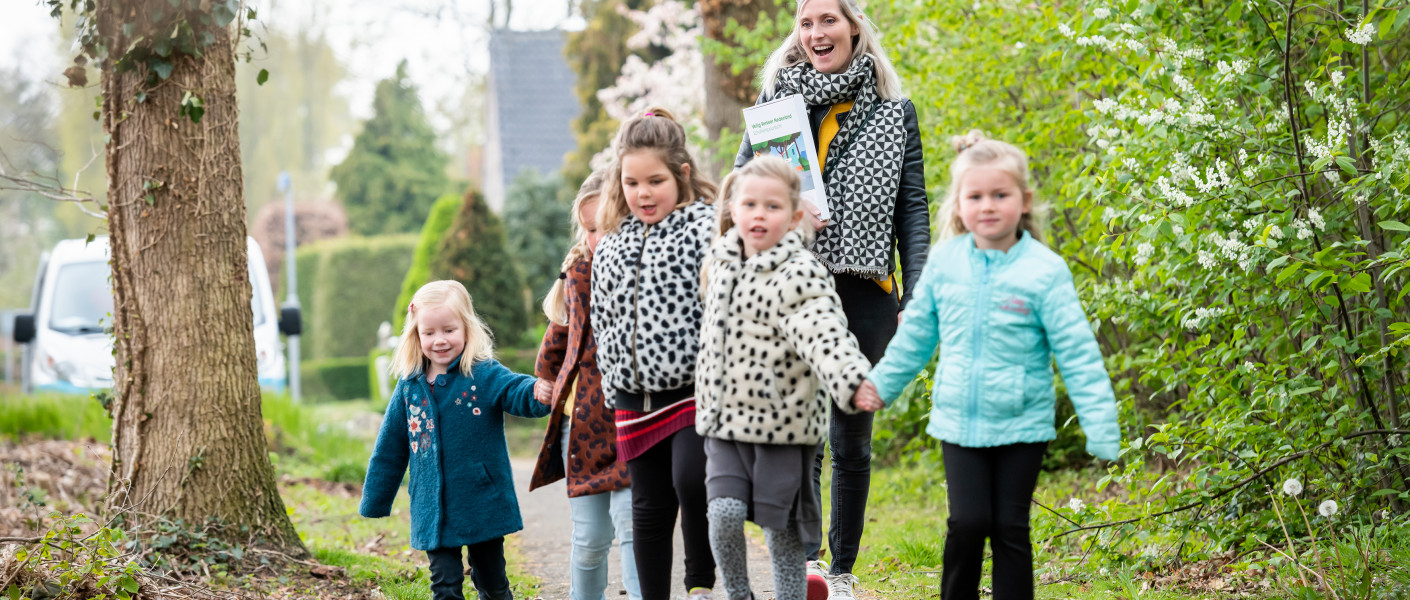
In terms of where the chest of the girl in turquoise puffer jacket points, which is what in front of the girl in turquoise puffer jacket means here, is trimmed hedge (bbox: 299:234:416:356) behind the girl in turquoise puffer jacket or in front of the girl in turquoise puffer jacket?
behind

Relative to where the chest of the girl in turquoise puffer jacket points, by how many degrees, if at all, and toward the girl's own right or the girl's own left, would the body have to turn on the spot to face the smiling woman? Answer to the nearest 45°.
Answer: approximately 135° to the girl's own right

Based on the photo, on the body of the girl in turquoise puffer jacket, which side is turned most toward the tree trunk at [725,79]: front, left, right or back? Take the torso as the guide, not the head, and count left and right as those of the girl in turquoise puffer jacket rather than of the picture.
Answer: back

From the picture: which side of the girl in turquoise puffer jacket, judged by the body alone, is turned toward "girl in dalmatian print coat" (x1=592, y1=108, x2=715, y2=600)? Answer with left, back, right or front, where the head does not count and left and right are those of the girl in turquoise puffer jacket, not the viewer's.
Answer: right

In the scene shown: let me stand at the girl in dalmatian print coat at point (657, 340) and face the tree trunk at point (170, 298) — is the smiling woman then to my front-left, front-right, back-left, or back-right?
back-right

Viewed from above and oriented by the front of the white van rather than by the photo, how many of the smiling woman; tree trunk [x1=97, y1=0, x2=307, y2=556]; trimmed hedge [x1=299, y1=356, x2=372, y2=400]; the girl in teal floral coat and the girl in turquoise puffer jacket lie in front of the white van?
4

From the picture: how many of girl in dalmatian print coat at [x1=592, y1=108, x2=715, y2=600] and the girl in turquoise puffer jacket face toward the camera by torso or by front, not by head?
2

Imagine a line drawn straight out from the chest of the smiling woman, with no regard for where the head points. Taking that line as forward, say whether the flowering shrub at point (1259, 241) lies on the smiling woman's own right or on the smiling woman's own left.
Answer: on the smiling woman's own left

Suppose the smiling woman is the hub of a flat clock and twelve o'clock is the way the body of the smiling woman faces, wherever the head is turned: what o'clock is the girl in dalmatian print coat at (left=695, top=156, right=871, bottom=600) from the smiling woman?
The girl in dalmatian print coat is roughly at 1 o'clock from the smiling woman.

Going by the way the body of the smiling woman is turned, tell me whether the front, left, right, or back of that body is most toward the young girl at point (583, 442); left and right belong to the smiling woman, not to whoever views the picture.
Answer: right

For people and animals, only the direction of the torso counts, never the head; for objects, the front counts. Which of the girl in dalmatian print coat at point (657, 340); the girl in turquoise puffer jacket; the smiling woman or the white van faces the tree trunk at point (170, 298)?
the white van

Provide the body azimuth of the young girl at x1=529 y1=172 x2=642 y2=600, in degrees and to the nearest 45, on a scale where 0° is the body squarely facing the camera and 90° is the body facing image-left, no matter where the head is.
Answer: approximately 45°
